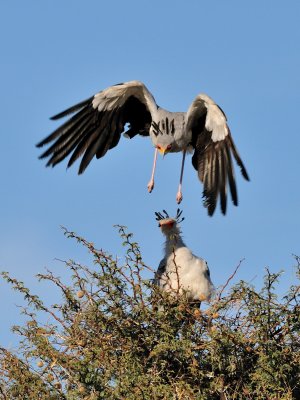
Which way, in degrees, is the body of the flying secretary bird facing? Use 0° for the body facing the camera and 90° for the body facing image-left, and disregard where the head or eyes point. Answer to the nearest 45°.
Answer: approximately 0°
